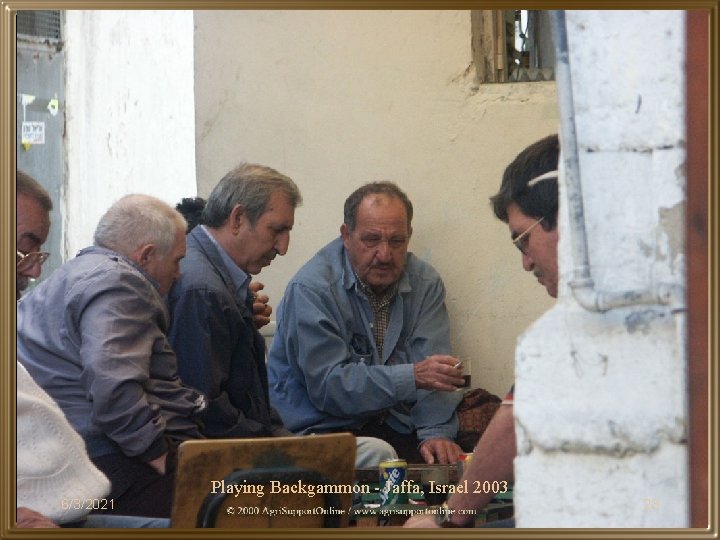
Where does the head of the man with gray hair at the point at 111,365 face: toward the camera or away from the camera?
away from the camera

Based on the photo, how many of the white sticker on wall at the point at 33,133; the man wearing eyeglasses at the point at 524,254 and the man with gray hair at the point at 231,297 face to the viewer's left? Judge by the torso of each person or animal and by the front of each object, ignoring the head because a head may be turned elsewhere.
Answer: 1

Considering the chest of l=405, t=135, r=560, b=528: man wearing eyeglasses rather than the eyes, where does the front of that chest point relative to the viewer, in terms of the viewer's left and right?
facing to the left of the viewer

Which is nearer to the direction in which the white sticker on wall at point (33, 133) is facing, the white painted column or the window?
the white painted column

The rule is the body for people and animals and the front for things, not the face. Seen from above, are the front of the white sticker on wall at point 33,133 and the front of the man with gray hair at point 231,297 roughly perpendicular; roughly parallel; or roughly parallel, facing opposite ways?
roughly perpendicular

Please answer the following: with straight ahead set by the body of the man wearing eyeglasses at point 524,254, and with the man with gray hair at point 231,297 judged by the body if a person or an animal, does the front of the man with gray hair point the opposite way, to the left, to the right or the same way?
the opposite way

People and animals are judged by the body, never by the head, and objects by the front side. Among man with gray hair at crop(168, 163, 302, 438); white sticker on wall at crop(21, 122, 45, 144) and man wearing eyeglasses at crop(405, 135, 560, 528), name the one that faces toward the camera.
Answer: the white sticker on wall

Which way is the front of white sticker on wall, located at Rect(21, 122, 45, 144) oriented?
toward the camera

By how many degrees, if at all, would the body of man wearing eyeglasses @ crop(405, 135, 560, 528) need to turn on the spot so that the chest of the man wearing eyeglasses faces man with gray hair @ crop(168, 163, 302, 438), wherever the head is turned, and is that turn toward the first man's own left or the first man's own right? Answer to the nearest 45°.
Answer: approximately 45° to the first man's own right

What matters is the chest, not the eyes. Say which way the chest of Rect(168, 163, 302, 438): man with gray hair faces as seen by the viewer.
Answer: to the viewer's right

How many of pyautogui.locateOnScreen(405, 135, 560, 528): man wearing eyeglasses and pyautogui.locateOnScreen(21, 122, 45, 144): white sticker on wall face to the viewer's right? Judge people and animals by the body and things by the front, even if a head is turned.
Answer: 0

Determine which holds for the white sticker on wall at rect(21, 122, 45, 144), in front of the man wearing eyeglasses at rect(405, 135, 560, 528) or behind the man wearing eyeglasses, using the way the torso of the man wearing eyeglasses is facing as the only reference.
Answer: in front
